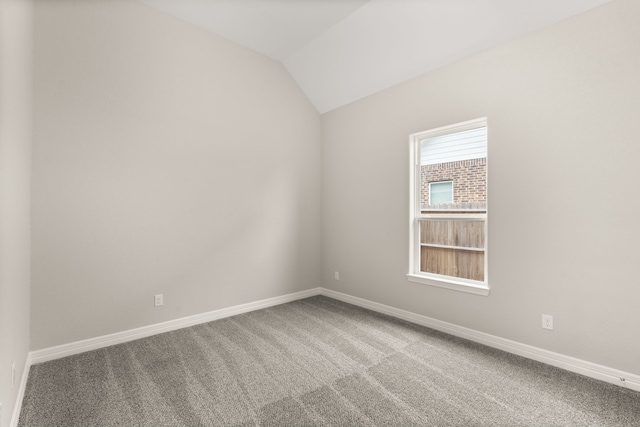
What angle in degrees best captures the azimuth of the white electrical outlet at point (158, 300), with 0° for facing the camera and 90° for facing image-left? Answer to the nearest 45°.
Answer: approximately 0°
